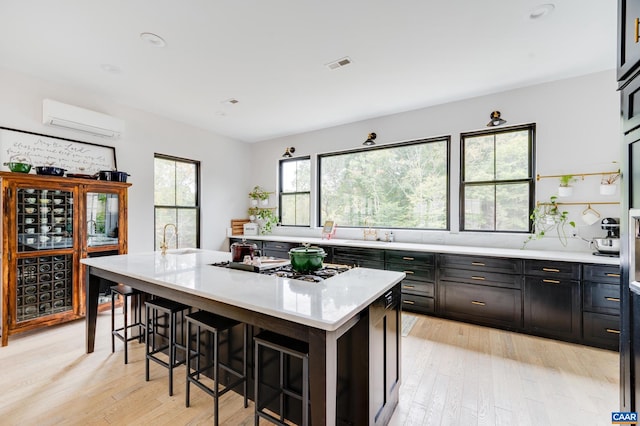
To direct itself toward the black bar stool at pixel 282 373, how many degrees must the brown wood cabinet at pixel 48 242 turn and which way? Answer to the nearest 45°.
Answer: approximately 45° to its right

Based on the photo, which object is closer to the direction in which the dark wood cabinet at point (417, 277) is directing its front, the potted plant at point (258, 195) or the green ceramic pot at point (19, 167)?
the green ceramic pot

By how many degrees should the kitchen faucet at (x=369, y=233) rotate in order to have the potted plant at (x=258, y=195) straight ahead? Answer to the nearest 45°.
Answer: approximately 90° to its right

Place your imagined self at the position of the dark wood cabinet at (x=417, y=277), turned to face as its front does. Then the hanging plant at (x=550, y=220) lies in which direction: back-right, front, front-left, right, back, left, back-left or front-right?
left

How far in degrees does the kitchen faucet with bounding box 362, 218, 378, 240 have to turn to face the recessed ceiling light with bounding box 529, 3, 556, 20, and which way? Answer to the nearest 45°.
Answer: approximately 45° to its left

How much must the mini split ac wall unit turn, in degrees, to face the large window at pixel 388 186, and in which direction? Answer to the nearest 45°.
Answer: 0° — it already faces it

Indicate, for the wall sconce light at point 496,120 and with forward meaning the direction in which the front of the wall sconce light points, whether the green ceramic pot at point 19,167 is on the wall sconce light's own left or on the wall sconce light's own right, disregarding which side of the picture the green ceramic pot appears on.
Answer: on the wall sconce light's own right

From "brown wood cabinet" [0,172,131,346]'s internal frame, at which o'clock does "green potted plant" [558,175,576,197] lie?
The green potted plant is roughly at 12 o'clock from the brown wood cabinet.

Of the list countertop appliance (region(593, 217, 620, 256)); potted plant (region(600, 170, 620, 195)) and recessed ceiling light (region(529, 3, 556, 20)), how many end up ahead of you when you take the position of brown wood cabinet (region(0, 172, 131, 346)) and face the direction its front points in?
3

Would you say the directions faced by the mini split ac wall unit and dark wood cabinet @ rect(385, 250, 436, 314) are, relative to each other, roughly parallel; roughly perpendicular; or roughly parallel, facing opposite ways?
roughly perpendicular
